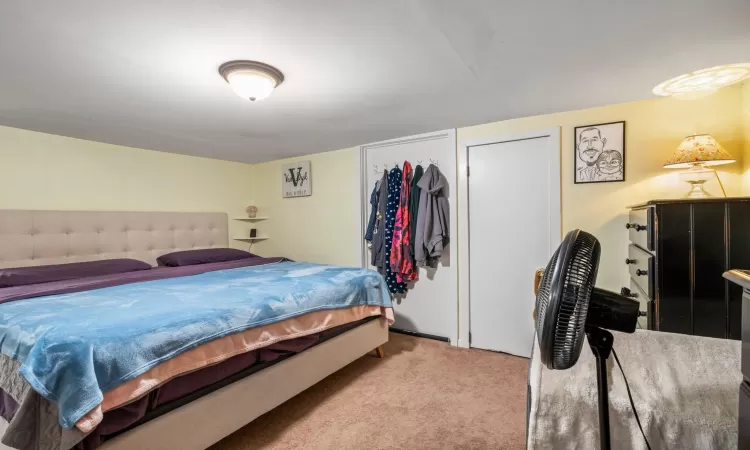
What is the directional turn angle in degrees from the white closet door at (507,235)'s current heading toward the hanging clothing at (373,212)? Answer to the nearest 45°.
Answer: approximately 45° to its right

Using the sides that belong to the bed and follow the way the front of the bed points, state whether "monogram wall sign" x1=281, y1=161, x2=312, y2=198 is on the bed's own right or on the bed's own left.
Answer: on the bed's own left

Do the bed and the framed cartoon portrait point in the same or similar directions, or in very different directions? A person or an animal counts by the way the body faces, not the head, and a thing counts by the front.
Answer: very different directions

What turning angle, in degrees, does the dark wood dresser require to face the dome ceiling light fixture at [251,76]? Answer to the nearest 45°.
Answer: approximately 45° to its left

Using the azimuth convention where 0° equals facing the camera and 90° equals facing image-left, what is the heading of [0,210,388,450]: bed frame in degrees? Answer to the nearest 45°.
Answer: approximately 315°

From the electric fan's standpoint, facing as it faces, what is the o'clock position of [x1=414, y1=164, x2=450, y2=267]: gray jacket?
The gray jacket is roughly at 2 o'clock from the electric fan.

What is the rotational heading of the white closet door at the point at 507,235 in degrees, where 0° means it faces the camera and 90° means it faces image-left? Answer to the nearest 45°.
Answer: approximately 45°

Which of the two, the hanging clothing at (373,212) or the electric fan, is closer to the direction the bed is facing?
the electric fan

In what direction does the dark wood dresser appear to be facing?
to the viewer's left

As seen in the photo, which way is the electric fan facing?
to the viewer's left

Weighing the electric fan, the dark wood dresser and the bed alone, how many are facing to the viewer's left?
2
